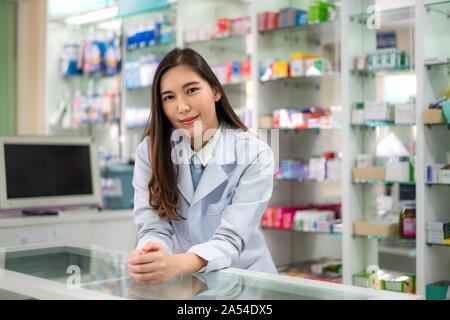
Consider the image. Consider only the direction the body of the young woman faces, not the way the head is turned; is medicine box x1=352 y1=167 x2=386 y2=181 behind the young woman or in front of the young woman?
behind

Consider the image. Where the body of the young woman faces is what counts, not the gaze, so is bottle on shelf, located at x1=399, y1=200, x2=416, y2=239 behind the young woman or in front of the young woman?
behind

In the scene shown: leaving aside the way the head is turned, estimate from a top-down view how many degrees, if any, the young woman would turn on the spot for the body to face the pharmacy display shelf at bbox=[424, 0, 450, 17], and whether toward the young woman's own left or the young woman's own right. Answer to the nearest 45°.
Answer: approximately 180°

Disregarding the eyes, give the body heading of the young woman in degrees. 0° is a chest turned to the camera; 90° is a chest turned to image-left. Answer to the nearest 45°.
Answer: approximately 45°

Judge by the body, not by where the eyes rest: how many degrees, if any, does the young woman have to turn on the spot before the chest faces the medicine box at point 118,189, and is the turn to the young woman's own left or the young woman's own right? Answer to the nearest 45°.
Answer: approximately 135° to the young woman's own right

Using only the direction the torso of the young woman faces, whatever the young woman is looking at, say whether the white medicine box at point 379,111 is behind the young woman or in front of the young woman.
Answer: behind

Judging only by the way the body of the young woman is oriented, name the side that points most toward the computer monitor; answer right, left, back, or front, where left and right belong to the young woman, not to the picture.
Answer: right

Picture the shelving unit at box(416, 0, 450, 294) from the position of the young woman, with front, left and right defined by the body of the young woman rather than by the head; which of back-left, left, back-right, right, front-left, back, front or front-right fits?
back

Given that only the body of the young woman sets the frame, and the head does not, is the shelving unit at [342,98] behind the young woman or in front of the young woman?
behind

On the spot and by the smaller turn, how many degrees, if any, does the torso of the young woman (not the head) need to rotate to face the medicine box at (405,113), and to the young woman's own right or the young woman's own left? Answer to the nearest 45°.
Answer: approximately 180°

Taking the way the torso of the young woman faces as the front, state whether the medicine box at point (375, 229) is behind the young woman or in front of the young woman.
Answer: behind
